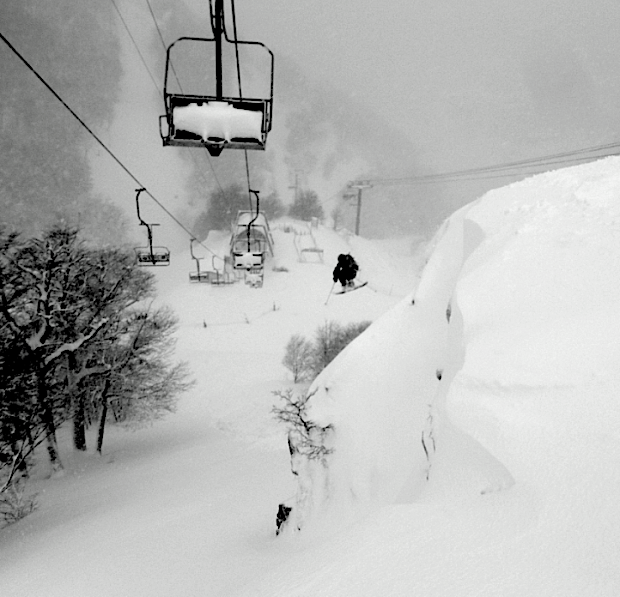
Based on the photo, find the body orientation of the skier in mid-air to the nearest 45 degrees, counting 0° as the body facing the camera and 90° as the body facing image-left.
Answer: approximately 45°

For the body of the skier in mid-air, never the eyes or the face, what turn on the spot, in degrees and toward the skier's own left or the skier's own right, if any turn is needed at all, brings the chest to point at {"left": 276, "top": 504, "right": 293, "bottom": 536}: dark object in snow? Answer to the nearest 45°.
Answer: approximately 45° to the skier's own left
